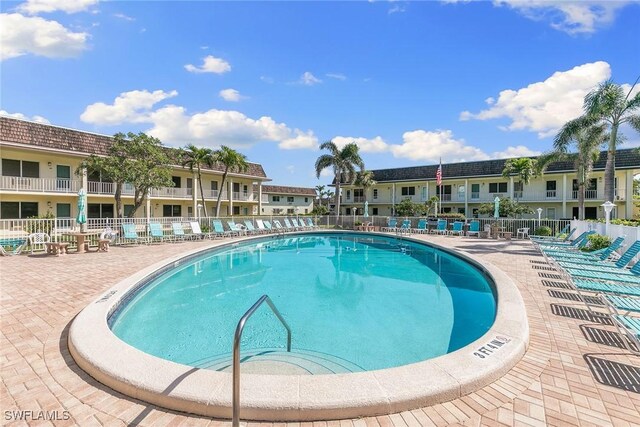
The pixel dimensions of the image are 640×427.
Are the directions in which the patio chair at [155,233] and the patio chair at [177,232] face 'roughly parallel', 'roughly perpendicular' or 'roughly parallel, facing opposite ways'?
roughly parallel

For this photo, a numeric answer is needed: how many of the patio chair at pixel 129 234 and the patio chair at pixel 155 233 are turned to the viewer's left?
0

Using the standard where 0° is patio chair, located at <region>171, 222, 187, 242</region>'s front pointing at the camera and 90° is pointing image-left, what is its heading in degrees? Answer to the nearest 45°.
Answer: approximately 315°

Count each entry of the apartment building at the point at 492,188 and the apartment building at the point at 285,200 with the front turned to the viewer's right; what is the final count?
0

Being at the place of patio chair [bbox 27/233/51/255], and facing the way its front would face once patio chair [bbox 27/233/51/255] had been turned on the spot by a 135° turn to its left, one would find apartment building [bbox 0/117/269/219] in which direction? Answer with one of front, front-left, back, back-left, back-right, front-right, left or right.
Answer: front

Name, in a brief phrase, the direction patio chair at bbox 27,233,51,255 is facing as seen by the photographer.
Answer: facing the viewer and to the right of the viewer

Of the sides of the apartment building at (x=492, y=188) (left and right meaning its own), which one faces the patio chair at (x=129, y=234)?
front

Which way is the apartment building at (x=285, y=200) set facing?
toward the camera

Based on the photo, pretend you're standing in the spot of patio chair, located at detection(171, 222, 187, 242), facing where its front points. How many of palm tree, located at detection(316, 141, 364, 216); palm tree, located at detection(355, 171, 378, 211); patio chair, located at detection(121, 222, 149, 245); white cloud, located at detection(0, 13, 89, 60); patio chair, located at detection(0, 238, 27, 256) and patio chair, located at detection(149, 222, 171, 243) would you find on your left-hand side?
2

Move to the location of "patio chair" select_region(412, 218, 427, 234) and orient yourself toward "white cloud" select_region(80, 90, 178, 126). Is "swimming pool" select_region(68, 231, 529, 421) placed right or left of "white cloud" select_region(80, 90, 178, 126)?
left

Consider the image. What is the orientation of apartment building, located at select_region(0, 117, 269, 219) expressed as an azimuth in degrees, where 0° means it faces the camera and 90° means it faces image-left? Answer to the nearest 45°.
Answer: approximately 315°

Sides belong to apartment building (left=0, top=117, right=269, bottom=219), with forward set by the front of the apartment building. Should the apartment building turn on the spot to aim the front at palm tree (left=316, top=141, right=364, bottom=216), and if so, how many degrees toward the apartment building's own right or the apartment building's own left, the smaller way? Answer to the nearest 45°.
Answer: approximately 45° to the apartment building's own left

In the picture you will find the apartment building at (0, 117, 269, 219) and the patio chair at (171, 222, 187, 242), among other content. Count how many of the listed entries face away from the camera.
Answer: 0

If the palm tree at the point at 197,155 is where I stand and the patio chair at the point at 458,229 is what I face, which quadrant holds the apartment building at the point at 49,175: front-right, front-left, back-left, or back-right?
back-right
